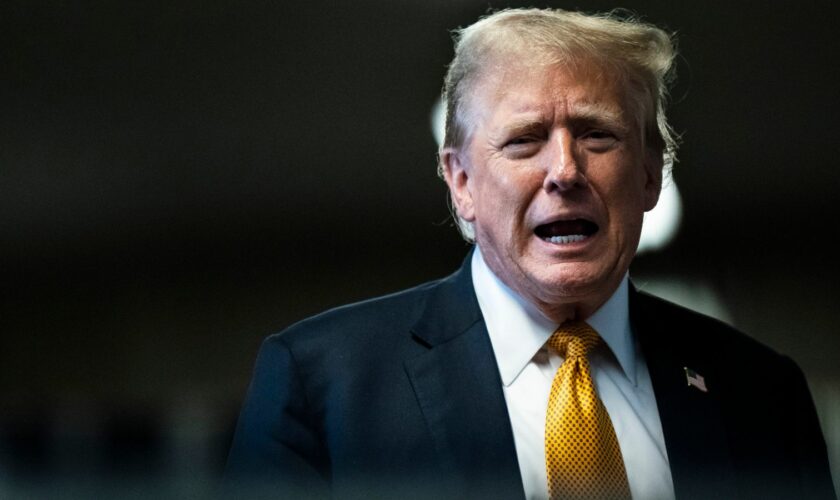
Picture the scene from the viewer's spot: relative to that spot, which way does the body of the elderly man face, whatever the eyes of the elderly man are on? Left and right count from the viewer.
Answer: facing the viewer
